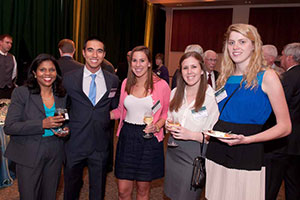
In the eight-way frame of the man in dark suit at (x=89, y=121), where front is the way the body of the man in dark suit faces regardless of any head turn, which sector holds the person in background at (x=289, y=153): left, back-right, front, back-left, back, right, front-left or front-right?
left

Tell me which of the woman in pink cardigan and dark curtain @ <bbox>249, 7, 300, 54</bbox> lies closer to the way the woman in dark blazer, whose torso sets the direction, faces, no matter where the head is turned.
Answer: the woman in pink cardigan

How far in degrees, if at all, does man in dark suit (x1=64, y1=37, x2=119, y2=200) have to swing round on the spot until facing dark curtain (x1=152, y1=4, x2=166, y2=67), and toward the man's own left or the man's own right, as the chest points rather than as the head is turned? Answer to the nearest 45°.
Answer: approximately 180°

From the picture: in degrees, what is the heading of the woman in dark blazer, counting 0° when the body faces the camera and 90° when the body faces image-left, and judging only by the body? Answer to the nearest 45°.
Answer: approximately 315°

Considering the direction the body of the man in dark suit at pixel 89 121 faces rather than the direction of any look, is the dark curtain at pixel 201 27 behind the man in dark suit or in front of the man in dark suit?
behind

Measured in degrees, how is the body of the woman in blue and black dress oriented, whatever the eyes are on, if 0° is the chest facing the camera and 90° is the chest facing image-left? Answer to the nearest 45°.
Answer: approximately 45°

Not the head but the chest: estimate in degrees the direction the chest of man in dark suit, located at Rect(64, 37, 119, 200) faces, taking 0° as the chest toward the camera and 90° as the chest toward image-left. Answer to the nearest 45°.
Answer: approximately 0°

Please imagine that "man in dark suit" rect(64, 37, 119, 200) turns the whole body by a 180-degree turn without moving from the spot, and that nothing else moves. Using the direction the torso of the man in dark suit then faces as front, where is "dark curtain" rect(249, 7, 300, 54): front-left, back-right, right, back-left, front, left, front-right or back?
front-right

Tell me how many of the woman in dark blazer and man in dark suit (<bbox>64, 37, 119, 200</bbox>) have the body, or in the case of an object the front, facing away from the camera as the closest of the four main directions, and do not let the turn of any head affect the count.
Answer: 0

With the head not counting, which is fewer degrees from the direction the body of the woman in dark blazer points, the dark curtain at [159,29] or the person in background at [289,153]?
the person in background
